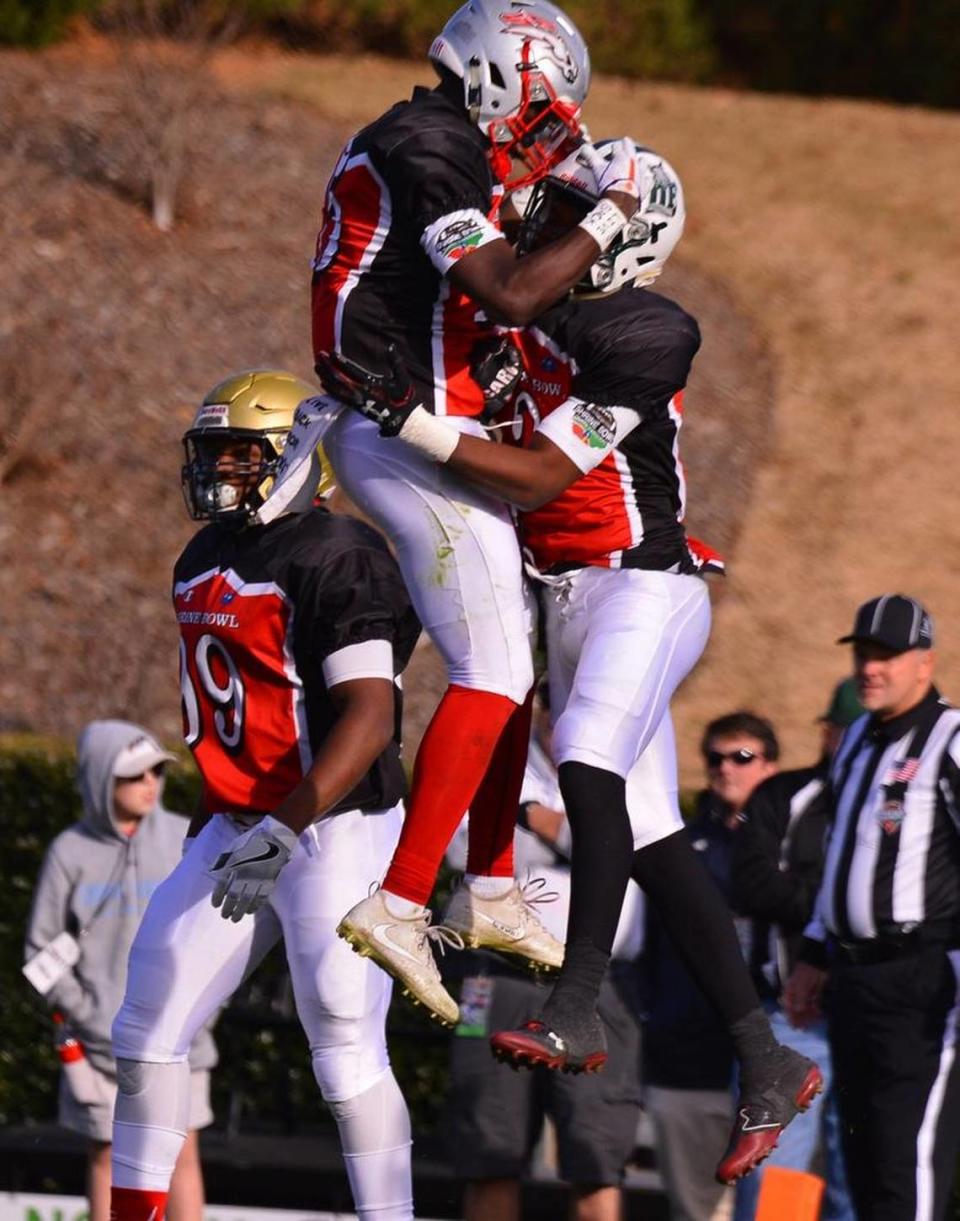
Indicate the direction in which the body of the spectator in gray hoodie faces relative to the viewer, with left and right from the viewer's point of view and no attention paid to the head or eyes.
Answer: facing the viewer and to the right of the viewer

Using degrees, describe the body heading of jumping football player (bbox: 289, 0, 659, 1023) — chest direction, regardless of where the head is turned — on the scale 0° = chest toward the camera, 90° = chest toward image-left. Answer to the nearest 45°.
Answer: approximately 270°

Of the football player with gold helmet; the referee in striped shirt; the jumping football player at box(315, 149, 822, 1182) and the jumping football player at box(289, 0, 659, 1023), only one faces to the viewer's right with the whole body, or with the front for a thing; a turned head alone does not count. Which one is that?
the jumping football player at box(289, 0, 659, 1023)

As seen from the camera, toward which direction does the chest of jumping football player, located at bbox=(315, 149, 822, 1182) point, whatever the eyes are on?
to the viewer's left

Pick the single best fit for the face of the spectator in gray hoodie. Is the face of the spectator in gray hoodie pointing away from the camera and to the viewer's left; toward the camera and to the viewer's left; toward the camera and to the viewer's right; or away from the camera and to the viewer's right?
toward the camera and to the viewer's right

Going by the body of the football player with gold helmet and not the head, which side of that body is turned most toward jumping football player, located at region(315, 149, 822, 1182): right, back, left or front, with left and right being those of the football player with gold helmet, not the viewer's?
left

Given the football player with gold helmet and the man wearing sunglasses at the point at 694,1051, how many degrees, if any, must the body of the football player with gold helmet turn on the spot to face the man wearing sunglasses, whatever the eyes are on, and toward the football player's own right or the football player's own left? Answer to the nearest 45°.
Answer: approximately 180°

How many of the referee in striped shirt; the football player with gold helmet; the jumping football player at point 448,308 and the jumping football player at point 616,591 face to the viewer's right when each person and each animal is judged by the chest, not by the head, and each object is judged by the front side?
1

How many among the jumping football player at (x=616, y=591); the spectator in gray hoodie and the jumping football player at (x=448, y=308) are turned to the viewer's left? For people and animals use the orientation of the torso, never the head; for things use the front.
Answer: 1

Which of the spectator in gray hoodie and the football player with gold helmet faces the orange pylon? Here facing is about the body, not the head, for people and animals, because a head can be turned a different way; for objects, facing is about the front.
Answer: the spectator in gray hoodie

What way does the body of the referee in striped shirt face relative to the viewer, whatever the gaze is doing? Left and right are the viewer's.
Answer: facing the viewer and to the left of the viewer

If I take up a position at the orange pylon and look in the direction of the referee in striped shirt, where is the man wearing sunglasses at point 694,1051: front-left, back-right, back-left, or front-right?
front-left

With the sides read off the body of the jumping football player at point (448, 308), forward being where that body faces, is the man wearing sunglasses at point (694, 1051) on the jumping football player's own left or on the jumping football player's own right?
on the jumping football player's own left

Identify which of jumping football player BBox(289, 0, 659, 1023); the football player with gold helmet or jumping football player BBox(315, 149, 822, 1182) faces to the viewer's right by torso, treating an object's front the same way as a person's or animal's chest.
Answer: jumping football player BBox(289, 0, 659, 1023)
